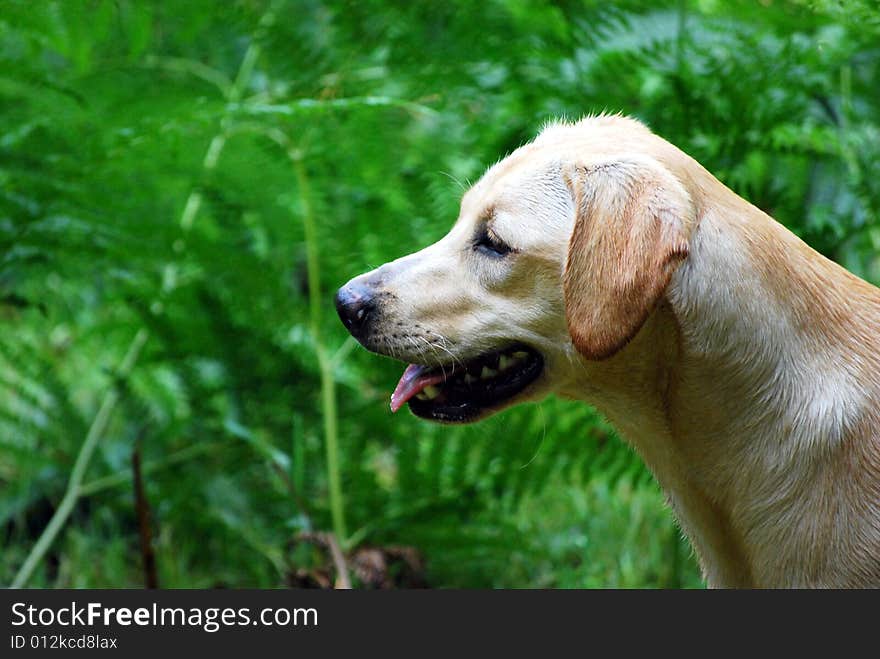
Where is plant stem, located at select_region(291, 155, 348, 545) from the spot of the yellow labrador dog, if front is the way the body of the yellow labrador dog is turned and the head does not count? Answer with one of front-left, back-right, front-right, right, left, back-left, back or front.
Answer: front-right

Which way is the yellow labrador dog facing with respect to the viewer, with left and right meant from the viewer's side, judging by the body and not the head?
facing to the left of the viewer
